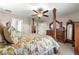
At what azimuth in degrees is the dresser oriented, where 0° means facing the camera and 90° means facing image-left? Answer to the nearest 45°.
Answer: approximately 45°
